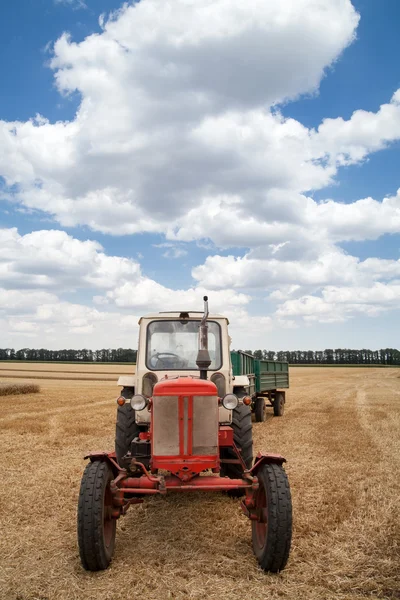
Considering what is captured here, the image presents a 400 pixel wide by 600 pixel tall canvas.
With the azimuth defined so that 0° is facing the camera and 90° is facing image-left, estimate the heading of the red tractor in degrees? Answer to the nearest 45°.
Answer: approximately 0°

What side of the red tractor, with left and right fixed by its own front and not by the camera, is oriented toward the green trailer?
back
